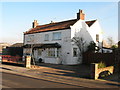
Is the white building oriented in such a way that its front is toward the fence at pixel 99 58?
no

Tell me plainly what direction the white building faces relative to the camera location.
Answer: facing the viewer and to the left of the viewer
